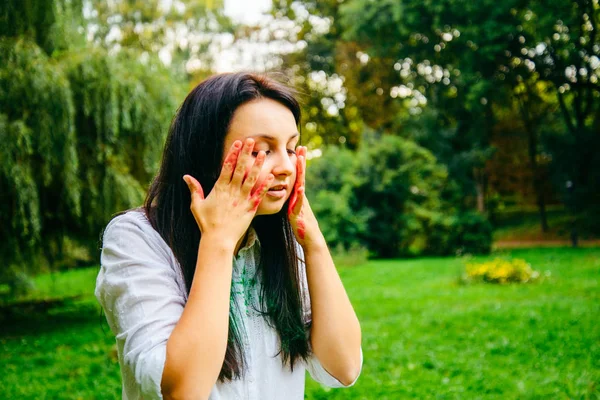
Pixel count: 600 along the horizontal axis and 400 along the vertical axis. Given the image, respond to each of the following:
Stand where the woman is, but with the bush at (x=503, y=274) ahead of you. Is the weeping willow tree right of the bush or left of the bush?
left

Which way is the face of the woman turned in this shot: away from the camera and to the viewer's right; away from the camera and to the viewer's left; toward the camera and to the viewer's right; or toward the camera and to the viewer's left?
toward the camera and to the viewer's right

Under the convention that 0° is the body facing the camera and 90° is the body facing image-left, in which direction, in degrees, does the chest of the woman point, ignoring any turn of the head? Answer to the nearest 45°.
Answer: approximately 315°

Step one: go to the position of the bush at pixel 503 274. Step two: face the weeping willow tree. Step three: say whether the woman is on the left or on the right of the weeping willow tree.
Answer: left

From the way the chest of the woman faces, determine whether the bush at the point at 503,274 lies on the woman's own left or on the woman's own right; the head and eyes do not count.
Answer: on the woman's own left

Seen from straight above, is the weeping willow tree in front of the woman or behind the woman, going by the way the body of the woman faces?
behind
